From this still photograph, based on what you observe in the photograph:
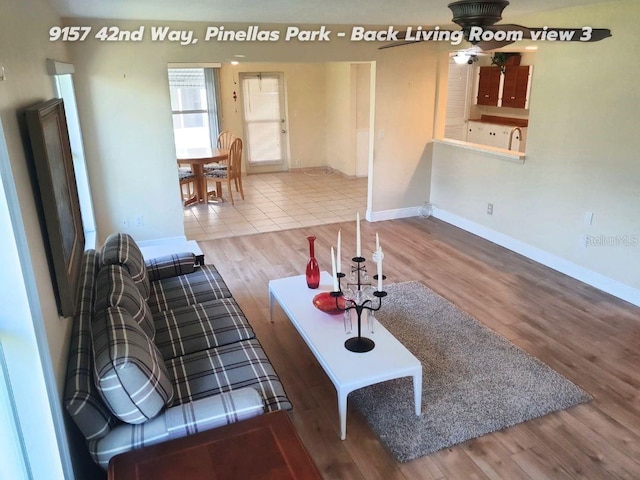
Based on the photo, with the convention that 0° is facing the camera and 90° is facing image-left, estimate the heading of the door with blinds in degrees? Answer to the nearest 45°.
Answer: approximately 0°

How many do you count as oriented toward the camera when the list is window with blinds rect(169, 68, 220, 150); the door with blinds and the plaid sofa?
2

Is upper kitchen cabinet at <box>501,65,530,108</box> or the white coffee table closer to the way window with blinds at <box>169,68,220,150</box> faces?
the white coffee table

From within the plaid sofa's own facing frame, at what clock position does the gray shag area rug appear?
The gray shag area rug is roughly at 12 o'clock from the plaid sofa.

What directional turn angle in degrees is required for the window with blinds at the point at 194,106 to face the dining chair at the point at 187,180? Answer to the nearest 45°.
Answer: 0° — it already faces it

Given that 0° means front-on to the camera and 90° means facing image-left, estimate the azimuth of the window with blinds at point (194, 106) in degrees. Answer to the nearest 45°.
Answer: approximately 0°

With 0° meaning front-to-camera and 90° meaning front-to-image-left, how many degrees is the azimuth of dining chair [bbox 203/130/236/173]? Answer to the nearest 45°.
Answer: approximately 45°

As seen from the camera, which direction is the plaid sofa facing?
to the viewer's right

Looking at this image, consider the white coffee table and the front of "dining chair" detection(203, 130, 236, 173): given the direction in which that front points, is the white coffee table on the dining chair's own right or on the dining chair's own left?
on the dining chair's own left
